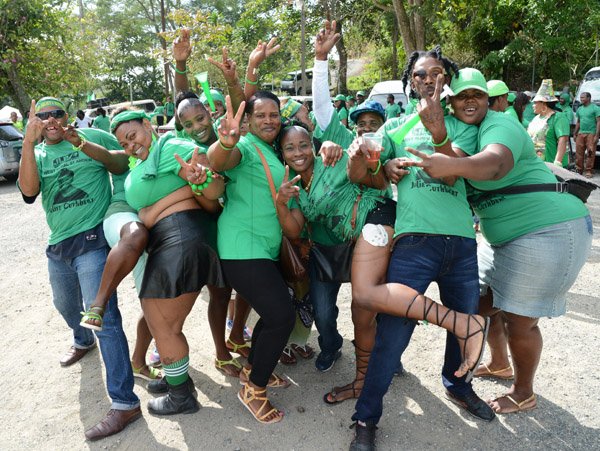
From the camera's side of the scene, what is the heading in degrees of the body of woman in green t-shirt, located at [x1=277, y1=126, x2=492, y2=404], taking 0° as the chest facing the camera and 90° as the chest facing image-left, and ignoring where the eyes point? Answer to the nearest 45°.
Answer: approximately 45°

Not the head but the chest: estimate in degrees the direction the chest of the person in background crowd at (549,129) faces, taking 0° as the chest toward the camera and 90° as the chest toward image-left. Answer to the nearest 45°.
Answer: approximately 45°

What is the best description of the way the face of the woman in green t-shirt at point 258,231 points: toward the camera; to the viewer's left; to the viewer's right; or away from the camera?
toward the camera

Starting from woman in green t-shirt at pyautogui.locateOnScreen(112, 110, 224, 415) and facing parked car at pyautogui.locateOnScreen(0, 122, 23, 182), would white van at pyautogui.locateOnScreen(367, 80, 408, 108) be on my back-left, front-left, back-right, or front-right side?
front-right

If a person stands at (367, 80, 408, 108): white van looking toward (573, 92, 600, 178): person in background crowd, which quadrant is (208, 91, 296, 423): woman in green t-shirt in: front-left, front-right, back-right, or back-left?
front-right

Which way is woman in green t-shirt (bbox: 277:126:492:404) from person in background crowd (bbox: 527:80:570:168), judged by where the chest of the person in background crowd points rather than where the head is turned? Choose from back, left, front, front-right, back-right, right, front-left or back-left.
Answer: front-left

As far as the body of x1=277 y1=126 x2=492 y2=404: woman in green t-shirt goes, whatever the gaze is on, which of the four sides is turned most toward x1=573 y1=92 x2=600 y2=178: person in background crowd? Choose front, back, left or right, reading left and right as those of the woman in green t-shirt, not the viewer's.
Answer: back

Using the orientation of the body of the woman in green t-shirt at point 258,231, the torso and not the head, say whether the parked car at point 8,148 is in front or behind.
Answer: behind

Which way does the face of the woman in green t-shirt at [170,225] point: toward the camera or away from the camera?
toward the camera

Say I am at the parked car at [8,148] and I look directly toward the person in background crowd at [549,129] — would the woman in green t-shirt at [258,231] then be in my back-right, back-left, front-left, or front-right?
front-right

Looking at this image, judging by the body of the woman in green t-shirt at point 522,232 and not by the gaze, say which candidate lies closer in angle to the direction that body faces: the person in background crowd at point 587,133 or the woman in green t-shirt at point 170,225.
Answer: the woman in green t-shirt

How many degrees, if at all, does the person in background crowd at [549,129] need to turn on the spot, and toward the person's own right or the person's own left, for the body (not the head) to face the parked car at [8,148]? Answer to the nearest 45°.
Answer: approximately 45° to the person's own right

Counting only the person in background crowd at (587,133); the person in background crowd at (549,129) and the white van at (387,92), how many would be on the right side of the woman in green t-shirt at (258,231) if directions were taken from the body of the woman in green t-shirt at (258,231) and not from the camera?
0

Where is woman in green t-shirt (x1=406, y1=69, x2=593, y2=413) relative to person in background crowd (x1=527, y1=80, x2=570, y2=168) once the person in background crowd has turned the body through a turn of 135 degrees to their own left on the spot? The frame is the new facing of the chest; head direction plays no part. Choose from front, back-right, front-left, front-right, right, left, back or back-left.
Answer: right

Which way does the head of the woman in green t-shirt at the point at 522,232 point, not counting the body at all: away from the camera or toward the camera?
toward the camera

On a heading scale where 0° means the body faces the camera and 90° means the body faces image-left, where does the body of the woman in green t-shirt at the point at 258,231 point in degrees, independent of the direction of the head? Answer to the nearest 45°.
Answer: approximately 315°

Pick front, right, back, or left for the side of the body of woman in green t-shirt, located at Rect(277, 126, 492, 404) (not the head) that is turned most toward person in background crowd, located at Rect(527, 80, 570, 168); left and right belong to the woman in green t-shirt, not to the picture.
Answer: back

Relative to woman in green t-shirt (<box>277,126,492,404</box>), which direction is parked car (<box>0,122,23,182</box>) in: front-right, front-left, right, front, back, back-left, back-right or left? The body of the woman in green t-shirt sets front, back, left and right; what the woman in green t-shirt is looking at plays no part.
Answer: right
